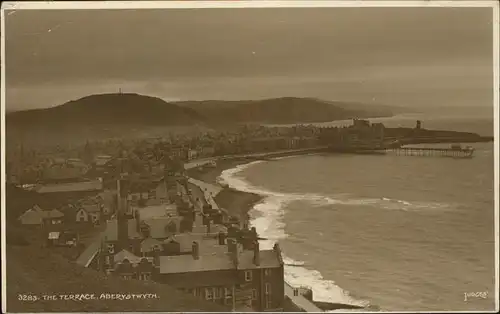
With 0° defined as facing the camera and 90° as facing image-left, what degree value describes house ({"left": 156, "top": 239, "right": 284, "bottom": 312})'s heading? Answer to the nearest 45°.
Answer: approximately 0°
